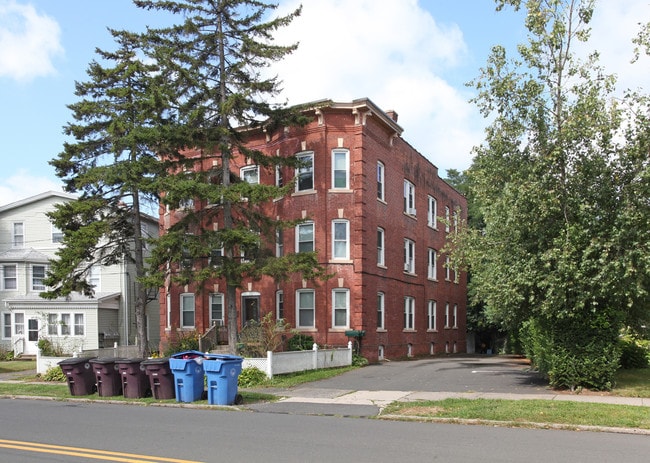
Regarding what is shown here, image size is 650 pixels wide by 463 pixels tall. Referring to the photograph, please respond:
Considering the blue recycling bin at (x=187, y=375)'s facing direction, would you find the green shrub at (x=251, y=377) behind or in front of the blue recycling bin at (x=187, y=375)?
behind

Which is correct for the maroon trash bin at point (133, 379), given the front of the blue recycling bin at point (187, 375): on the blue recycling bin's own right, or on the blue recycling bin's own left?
on the blue recycling bin's own right

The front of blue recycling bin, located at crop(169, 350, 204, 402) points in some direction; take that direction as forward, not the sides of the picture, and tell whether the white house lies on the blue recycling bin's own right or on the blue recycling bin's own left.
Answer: on the blue recycling bin's own right

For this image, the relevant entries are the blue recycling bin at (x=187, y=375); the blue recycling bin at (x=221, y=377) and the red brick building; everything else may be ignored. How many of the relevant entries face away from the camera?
0

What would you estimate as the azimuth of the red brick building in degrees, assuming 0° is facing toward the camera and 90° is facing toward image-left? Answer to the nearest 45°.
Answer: approximately 45°

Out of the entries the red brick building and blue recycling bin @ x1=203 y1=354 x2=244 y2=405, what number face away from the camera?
0

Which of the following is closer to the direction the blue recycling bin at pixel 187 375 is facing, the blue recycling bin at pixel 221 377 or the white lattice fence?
the blue recycling bin

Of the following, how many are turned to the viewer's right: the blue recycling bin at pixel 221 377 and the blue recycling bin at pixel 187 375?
0

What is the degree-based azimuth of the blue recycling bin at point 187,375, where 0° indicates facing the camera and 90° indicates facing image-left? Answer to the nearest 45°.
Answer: approximately 45°

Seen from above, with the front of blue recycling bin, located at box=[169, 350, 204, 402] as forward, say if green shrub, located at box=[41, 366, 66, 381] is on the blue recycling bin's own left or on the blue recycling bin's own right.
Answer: on the blue recycling bin's own right
